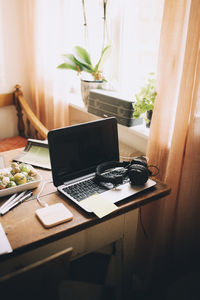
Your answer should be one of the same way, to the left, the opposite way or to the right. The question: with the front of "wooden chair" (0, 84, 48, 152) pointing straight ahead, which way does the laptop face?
the same way

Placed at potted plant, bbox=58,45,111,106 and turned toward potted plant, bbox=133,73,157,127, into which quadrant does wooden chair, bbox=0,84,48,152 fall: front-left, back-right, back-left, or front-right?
back-right

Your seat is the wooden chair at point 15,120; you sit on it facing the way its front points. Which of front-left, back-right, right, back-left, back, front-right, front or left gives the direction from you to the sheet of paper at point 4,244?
front-right

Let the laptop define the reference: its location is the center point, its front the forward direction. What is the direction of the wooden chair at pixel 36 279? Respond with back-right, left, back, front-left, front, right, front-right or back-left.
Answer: front-right

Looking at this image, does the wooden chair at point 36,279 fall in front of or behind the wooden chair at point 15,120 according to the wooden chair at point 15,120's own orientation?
in front

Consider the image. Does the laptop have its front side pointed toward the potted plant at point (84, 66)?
no

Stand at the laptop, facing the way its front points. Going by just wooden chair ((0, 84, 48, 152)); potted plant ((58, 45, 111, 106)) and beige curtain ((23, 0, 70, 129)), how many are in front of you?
0

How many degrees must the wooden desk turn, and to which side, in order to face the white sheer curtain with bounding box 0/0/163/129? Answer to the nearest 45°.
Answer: approximately 135° to its left

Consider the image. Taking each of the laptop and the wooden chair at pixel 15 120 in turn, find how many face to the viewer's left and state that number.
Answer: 0

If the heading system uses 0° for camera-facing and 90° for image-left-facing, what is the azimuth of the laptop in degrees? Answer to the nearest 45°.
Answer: approximately 315°

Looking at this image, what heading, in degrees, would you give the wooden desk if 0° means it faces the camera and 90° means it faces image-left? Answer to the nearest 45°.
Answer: approximately 315°

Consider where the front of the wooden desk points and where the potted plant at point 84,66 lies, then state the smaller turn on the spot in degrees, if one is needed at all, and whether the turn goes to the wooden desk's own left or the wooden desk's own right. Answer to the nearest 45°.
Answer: approximately 135° to the wooden desk's own left

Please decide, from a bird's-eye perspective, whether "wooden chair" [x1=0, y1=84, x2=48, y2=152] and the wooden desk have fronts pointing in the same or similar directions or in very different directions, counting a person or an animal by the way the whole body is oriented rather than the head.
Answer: same or similar directions

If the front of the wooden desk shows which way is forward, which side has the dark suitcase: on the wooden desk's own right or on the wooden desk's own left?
on the wooden desk's own left
